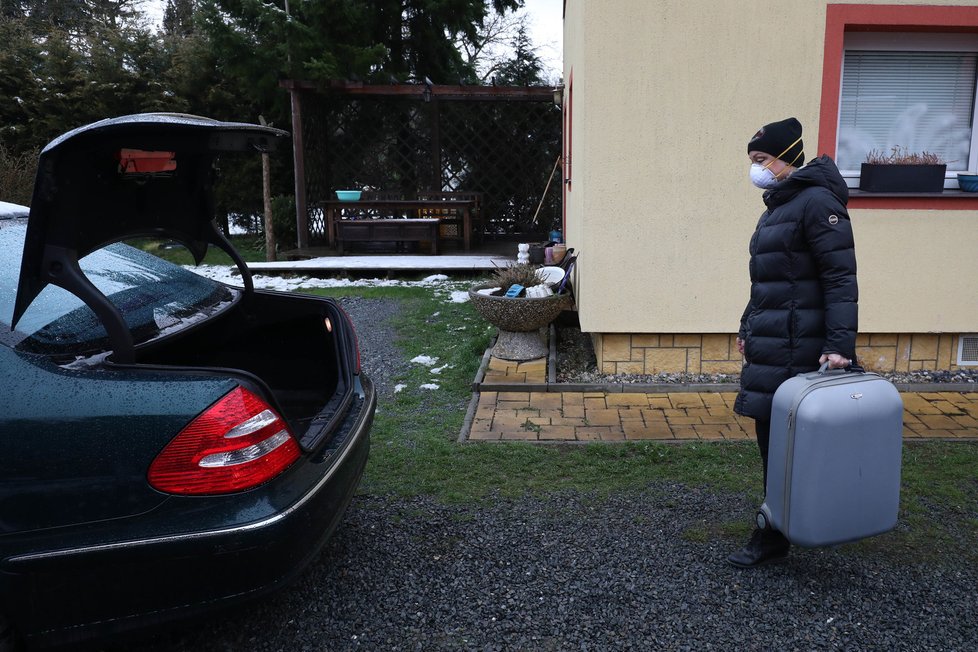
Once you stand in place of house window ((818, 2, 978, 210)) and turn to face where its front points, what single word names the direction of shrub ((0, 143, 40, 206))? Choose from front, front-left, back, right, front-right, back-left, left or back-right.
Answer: right

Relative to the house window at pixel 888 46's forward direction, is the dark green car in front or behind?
in front

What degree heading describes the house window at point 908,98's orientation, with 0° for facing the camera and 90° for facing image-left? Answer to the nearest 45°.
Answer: approximately 0°

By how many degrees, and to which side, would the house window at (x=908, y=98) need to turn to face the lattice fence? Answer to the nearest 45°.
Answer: approximately 135° to its right

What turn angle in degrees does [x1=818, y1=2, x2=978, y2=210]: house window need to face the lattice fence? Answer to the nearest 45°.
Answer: approximately 135° to its right

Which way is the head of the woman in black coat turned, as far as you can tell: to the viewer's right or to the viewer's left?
to the viewer's left

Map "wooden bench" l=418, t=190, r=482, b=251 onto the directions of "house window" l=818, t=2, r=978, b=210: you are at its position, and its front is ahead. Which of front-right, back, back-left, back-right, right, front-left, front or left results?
back-right

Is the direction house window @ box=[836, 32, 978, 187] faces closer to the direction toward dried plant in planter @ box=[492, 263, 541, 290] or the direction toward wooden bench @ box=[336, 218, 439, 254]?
the dried plant in planter
